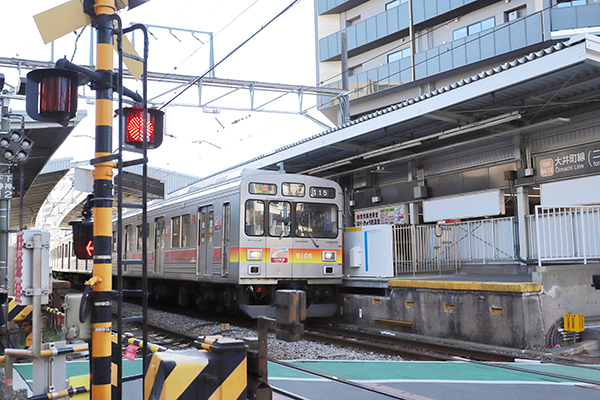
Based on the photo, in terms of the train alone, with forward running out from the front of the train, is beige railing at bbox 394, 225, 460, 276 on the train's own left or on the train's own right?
on the train's own left

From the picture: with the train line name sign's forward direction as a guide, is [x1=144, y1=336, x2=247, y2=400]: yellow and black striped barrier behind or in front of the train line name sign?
in front

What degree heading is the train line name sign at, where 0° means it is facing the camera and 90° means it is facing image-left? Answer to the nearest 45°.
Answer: approximately 45°

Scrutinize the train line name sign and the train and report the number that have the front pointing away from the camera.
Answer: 0

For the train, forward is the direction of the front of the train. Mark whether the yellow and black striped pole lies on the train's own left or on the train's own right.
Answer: on the train's own right

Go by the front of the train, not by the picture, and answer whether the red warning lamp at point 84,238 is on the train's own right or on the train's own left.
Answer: on the train's own right

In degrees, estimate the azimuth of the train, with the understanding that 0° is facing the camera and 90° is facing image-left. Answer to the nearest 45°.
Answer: approximately 315°

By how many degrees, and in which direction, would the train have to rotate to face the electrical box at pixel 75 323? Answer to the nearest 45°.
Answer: approximately 45° to its right
